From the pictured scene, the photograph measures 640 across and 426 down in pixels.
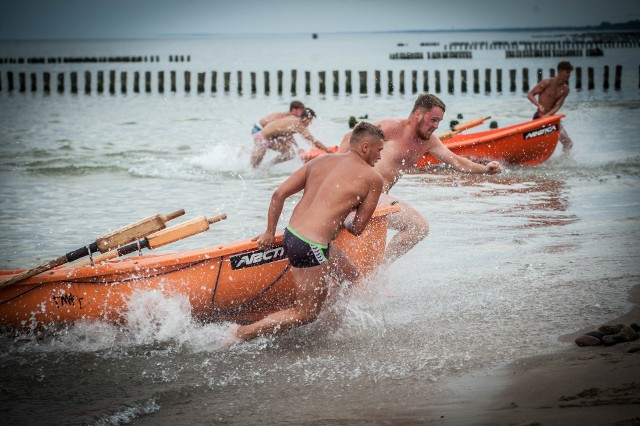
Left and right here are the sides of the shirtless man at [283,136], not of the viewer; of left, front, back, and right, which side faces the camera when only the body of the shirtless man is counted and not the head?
right

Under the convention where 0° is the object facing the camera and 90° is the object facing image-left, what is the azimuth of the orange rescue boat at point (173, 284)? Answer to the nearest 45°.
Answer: approximately 270°

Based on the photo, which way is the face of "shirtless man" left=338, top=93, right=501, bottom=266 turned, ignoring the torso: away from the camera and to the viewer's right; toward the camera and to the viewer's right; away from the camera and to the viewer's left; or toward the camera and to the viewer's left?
toward the camera and to the viewer's right

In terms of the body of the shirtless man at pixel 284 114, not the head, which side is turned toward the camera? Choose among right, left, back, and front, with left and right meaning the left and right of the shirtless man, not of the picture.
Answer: right
